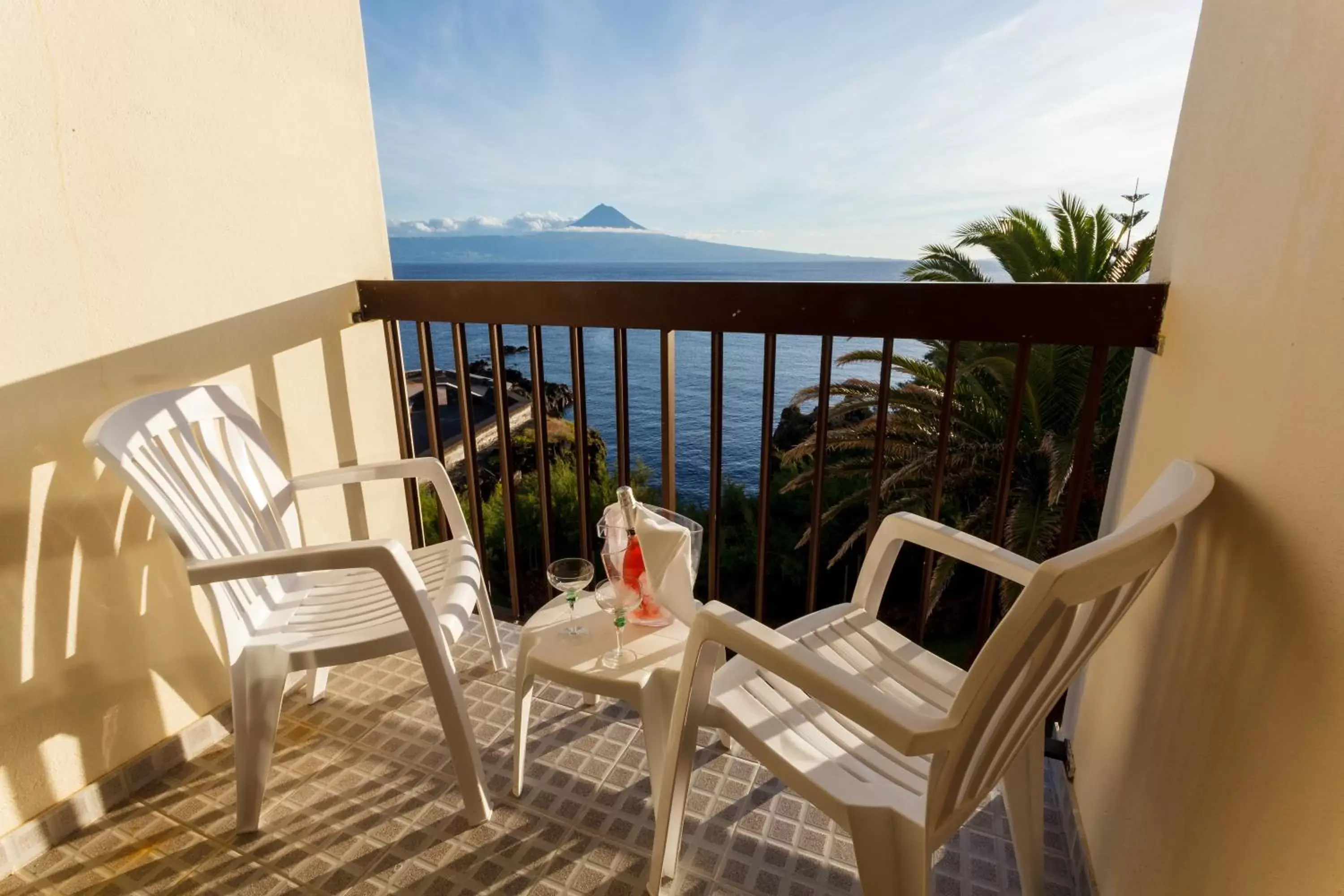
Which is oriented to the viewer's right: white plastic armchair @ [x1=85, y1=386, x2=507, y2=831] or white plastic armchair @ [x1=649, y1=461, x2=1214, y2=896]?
white plastic armchair @ [x1=85, y1=386, x2=507, y2=831]

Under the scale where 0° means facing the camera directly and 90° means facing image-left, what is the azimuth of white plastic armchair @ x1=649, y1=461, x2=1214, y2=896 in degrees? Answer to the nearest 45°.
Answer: approximately 135°

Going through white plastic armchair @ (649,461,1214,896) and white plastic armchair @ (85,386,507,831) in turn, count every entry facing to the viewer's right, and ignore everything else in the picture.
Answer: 1

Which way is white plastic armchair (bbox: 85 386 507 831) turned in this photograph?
to the viewer's right

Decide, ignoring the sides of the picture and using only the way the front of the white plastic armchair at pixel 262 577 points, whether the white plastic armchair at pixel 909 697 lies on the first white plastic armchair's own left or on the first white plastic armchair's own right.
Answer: on the first white plastic armchair's own right
